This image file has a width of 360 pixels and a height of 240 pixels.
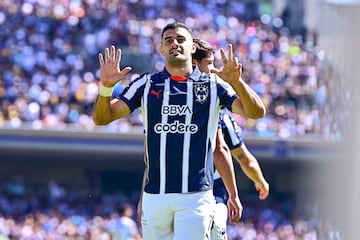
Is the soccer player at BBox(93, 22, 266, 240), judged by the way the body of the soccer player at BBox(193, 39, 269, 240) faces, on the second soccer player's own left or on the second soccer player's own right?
on the second soccer player's own right

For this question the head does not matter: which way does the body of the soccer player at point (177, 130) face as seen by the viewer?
toward the camera

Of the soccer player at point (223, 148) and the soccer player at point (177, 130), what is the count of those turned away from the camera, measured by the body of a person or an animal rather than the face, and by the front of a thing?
0

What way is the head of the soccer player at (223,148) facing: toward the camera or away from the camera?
toward the camera

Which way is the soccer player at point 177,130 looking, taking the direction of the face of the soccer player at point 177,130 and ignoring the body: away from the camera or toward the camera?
toward the camera

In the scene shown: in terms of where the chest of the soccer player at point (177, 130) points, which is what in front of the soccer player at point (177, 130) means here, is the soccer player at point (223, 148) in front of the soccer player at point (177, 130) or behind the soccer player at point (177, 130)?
behind
